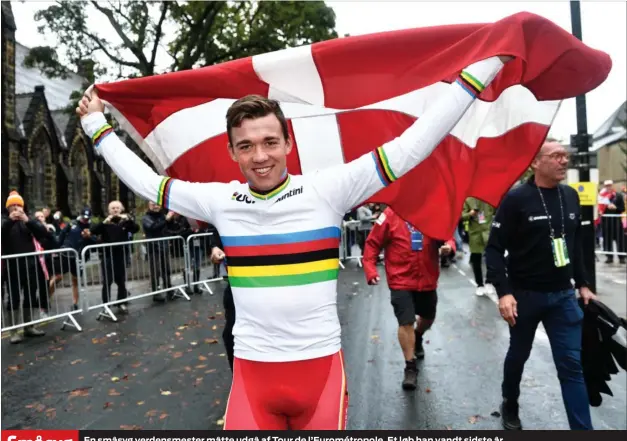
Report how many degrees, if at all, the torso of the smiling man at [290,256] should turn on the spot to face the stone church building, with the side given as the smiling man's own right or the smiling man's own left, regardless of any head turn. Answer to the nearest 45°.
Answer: approximately 135° to the smiling man's own right

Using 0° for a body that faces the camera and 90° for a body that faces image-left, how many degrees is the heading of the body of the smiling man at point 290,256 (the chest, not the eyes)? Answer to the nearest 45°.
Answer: approximately 0°

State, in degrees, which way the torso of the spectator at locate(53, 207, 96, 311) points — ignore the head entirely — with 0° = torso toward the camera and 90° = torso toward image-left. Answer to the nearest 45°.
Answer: approximately 315°

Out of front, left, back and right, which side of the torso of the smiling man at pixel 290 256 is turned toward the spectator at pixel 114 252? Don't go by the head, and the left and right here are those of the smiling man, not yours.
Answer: back
